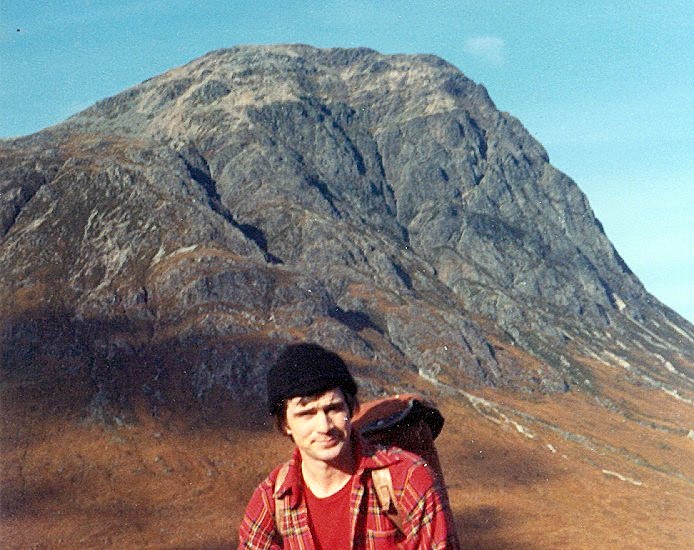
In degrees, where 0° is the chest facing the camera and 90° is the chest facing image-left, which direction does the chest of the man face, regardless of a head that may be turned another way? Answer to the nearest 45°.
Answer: approximately 0°
